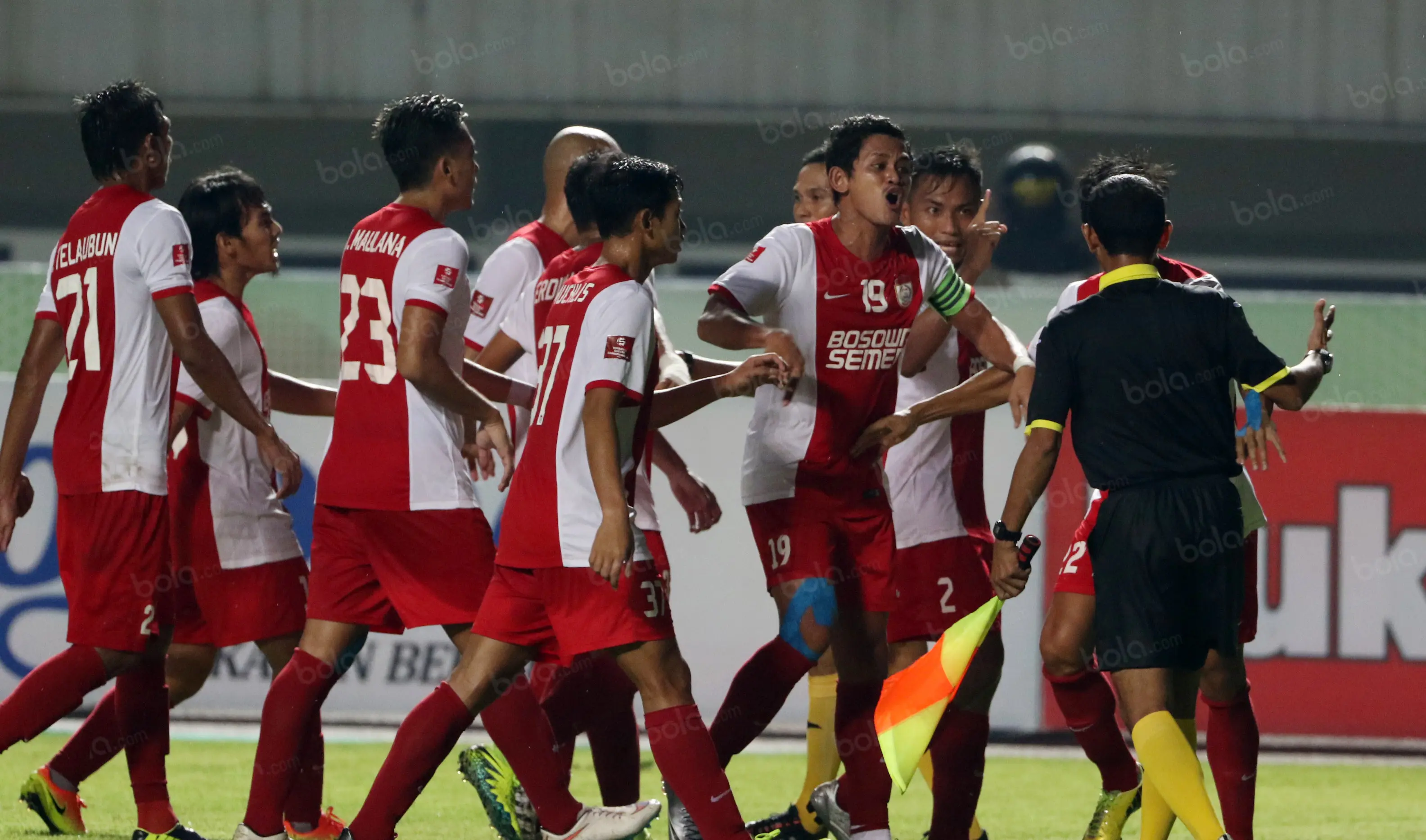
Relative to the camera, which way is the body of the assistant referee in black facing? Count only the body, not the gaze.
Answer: away from the camera

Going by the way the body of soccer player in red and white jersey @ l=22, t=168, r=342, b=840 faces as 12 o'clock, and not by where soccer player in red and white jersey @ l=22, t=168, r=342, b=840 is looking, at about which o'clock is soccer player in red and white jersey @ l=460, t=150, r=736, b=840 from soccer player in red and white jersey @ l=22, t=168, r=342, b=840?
soccer player in red and white jersey @ l=460, t=150, r=736, b=840 is roughly at 1 o'clock from soccer player in red and white jersey @ l=22, t=168, r=342, b=840.

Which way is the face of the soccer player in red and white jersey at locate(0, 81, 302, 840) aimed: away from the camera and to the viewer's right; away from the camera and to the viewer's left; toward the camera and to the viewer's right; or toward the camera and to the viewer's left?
away from the camera and to the viewer's right

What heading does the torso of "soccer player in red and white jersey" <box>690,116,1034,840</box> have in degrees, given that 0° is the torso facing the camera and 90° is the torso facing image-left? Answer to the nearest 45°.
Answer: approximately 315°

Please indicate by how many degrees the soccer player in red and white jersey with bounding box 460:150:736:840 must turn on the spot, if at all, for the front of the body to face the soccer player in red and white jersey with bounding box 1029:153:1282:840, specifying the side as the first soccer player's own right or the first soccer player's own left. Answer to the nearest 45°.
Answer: approximately 45° to the first soccer player's own right

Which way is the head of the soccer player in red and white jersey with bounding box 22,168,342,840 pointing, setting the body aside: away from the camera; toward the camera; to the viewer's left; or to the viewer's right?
to the viewer's right

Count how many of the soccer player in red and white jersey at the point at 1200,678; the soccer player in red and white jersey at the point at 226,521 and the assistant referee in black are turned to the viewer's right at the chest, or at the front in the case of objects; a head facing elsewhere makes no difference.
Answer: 1

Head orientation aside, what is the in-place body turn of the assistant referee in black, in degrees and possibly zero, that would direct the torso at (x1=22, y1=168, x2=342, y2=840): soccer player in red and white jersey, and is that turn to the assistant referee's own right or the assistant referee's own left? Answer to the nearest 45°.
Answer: approximately 90° to the assistant referee's own left

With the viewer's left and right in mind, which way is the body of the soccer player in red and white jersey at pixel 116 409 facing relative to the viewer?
facing away from the viewer and to the right of the viewer

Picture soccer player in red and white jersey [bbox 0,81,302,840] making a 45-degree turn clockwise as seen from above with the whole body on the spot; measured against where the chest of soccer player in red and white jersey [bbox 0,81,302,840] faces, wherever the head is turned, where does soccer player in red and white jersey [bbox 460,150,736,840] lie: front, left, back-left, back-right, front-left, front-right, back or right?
front

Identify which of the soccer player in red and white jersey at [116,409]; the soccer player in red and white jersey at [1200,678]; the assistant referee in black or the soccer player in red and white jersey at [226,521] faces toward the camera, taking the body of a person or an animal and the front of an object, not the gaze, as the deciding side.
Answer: the soccer player in red and white jersey at [1200,678]

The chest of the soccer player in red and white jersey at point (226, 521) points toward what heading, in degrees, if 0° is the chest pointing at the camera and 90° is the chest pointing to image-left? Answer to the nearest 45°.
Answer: approximately 270°

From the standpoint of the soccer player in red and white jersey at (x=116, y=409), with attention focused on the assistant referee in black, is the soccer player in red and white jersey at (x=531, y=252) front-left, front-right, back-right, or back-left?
front-left

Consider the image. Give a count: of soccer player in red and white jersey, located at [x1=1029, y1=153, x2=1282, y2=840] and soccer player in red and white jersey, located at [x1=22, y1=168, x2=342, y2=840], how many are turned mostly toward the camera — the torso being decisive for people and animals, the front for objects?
1
